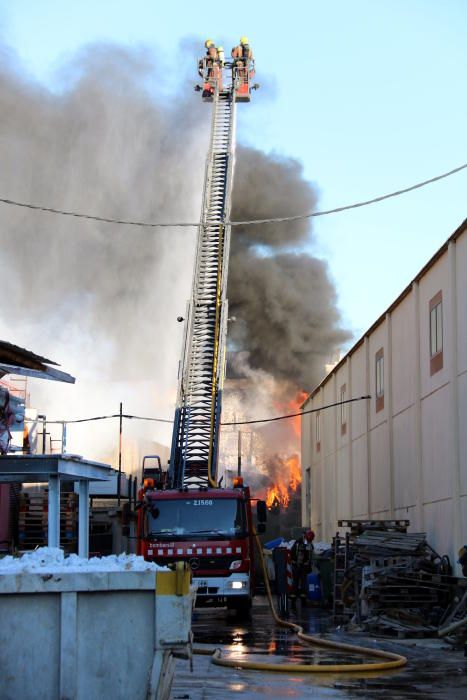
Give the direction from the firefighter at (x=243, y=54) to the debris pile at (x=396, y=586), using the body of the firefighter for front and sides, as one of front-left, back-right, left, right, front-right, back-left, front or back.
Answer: back

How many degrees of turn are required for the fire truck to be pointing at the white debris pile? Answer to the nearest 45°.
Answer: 0° — it already faces it

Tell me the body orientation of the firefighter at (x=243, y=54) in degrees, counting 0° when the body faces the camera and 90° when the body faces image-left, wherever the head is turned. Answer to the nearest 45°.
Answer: approximately 180°

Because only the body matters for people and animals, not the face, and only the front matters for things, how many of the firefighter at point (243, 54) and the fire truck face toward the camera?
1

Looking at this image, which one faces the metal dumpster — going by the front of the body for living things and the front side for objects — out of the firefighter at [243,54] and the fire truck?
the fire truck

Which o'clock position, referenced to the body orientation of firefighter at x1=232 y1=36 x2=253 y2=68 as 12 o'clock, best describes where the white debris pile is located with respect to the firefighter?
The white debris pile is roughly at 6 o'clock from the firefighter.

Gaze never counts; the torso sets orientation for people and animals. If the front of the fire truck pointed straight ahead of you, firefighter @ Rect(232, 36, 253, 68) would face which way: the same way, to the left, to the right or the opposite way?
the opposite way
